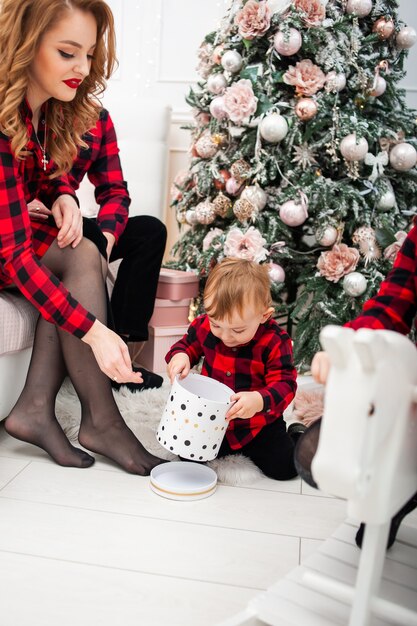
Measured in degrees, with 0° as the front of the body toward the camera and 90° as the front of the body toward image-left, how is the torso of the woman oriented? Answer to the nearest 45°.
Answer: approximately 315°

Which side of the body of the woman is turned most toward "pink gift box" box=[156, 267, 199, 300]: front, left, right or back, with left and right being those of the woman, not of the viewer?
left

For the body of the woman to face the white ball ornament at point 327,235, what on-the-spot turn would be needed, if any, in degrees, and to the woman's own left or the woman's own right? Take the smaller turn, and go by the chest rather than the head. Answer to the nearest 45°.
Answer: approximately 90° to the woman's own left

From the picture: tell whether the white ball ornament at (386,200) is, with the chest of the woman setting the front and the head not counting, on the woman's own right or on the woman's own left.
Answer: on the woman's own left

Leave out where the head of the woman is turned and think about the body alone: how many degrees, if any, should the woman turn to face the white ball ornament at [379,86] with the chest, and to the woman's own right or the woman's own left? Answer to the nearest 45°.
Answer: approximately 90° to the woman's own left

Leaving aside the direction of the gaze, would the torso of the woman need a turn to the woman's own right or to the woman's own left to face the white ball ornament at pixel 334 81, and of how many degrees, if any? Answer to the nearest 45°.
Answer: approximately 90° to the woman's own left

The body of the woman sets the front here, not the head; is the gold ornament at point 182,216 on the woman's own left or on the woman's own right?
on the woman's own left

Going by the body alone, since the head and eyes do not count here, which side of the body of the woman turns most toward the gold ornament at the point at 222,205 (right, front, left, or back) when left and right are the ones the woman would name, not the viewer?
left
